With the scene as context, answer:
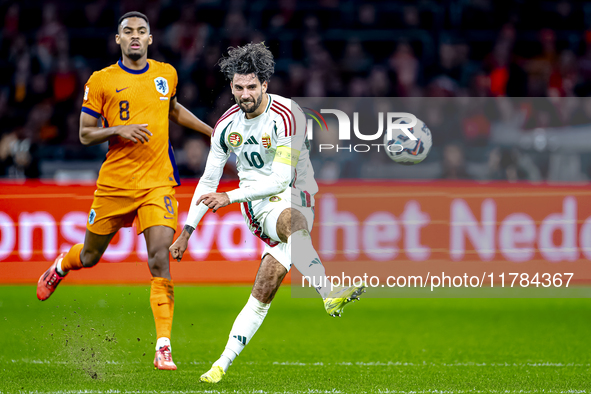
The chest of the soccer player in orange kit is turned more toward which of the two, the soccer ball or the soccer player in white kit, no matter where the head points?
the soccer player in white kit

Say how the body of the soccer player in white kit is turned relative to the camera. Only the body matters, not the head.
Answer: toward the camera

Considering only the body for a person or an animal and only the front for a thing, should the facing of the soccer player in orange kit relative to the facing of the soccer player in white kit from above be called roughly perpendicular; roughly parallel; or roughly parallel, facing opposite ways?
roughly parallel

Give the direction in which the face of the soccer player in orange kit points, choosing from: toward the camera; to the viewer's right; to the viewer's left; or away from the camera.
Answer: toward the camera

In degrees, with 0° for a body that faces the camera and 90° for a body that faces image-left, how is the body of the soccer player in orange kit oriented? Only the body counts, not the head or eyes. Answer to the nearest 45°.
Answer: approximately 0°

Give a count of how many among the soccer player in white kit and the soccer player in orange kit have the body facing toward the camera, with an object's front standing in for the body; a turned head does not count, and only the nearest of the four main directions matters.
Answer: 2

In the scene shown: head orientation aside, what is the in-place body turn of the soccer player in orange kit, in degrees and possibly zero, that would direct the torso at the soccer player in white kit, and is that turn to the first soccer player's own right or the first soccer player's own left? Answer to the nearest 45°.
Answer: approximately 45° to the first soccer player's own left

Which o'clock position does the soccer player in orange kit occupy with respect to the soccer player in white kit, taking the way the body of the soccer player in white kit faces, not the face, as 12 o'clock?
The soccer player in orange kit is roughly at 4 o'clock from the soccer player in white kit.
